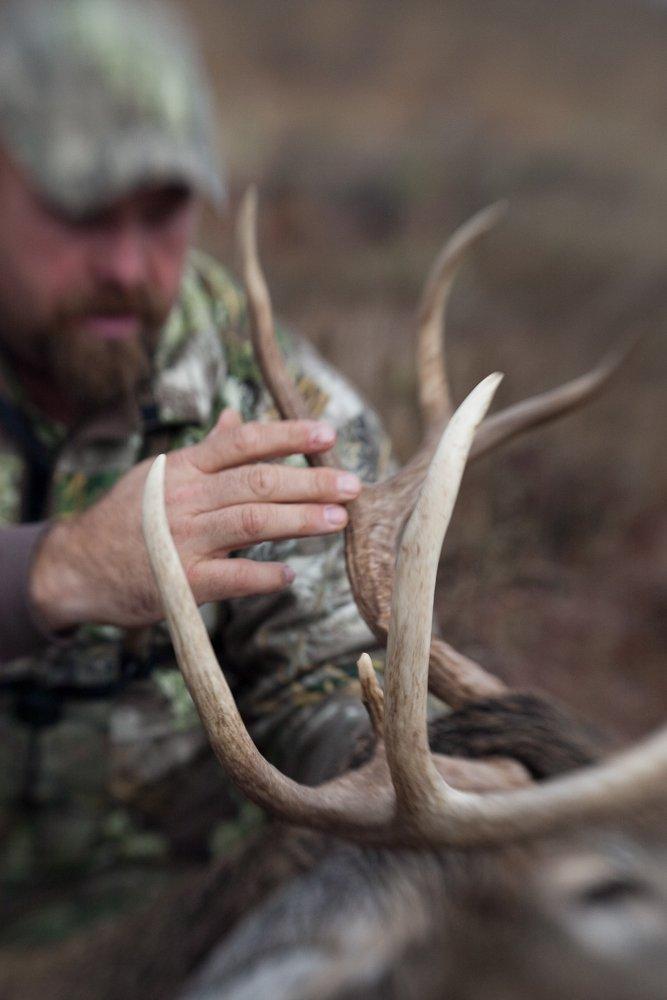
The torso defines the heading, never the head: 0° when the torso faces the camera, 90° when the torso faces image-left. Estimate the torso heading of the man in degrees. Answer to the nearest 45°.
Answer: approximately 315°

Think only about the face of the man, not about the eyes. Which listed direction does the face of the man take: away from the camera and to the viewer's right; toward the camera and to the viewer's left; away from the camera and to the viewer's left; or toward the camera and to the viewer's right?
toward the camera and to the viewer's right
